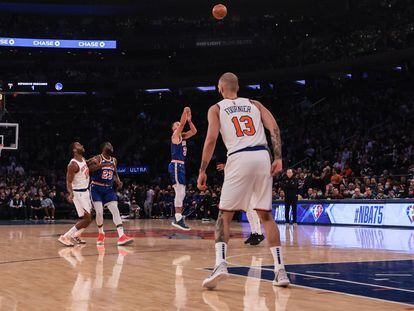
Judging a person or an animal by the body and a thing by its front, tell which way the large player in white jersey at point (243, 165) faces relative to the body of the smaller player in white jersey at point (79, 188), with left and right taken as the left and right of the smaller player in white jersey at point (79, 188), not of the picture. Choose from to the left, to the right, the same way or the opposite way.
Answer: to the left

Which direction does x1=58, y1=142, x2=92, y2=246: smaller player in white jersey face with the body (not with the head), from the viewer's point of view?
to the viewer's right

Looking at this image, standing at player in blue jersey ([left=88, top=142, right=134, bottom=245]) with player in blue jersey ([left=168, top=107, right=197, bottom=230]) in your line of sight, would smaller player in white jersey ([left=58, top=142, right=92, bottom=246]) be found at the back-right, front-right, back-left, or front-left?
back-left

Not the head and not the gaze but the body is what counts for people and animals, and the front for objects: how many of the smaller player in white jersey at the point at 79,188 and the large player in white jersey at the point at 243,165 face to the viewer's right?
1

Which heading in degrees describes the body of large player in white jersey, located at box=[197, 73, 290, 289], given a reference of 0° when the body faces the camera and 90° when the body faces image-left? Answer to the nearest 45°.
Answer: approximately 180°

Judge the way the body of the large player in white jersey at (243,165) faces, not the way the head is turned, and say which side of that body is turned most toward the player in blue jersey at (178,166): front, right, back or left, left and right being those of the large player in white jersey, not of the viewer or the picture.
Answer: front

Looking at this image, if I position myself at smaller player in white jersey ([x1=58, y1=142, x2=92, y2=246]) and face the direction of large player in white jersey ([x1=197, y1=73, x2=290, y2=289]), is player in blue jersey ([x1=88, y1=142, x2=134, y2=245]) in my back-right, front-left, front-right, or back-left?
front-left

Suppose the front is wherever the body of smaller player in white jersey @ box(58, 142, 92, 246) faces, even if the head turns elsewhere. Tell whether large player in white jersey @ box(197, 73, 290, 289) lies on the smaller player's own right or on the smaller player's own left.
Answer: on the smaller player's own right

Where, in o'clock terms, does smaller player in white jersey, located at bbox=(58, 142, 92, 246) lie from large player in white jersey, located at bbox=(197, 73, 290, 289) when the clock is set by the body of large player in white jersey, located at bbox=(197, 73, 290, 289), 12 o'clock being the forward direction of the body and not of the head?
smaller player in white jersey, located at bbox=(58, 142, 92, 246) is roughly at 11 o'clock from large player in white jersey, located at bbox=(197, 73, 290, 289).

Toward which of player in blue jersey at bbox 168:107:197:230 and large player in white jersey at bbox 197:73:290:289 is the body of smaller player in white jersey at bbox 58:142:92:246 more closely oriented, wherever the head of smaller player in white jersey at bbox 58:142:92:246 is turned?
the player in blue jersey

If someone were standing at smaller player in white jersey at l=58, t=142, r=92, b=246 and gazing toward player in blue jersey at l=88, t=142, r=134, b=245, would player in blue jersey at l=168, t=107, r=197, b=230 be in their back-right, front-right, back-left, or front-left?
front-left

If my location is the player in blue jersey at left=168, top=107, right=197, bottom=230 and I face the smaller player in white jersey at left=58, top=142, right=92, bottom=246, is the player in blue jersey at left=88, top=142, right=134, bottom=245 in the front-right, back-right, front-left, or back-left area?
front-left

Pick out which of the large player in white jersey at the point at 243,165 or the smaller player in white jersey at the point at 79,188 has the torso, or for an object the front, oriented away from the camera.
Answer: the large player in white jersey at the point at 243,165

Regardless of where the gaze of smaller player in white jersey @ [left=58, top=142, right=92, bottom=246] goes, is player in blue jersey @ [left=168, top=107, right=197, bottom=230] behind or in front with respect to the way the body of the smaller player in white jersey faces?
in front

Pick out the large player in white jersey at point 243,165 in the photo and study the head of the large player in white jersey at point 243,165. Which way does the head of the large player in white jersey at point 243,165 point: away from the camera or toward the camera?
away from the camera
